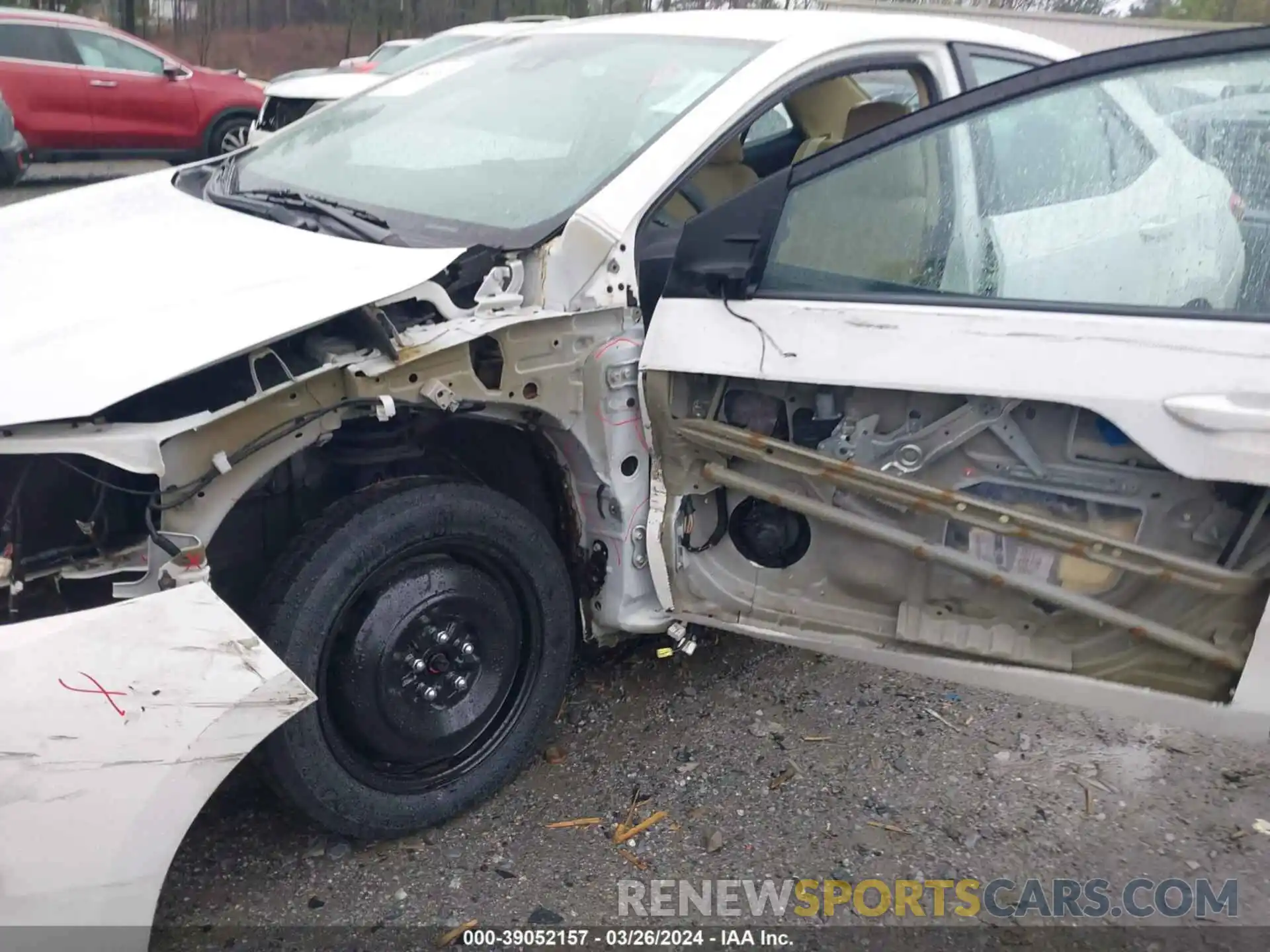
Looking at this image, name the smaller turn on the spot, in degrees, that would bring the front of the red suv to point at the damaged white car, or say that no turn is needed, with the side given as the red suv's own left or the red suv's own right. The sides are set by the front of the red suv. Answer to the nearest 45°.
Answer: approximately 90° to the red suv's own right

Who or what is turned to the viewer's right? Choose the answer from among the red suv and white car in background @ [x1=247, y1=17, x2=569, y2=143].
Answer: the red suv

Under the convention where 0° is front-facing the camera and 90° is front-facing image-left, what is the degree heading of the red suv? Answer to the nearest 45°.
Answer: approximately 270°

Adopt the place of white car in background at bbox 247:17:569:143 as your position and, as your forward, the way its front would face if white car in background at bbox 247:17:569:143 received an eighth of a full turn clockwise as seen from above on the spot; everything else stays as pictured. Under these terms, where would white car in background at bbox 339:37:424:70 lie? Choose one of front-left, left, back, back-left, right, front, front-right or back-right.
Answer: right

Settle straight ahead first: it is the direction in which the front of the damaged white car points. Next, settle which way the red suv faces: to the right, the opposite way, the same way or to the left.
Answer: the opposite way

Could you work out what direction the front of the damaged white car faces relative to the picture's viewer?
facing the viewer and to the left of the viewer

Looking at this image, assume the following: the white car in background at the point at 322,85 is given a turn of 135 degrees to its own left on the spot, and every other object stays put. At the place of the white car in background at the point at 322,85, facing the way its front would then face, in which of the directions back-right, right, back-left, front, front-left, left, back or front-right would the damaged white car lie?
right

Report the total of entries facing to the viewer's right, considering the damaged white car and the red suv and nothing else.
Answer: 1

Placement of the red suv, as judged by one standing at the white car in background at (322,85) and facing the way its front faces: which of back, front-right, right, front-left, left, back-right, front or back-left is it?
right
